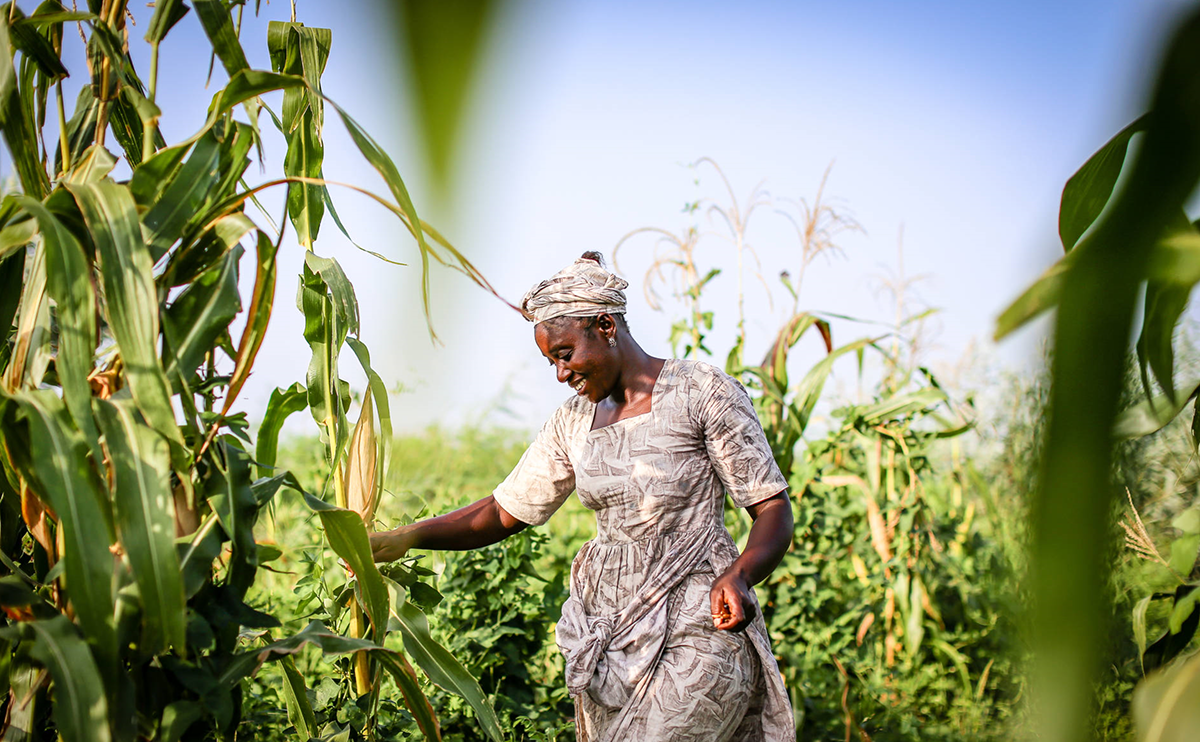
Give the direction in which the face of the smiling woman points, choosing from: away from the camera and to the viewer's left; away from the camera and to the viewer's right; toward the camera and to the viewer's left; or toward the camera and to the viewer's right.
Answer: toward the camera and to the viewer's left

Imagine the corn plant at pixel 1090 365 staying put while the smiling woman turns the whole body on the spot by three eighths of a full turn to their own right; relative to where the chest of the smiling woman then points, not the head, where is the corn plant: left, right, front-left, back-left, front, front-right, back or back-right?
back

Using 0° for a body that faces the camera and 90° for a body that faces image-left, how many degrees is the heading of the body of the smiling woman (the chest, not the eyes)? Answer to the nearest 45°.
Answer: approximately 45°

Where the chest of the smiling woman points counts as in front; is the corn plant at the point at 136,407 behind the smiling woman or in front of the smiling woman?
in front
